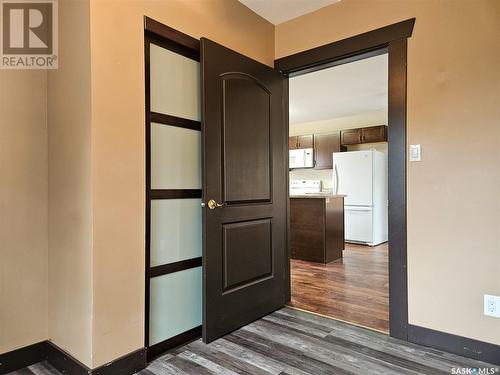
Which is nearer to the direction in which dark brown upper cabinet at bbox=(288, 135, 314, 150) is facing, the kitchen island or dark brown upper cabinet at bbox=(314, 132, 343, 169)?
the kitchen island

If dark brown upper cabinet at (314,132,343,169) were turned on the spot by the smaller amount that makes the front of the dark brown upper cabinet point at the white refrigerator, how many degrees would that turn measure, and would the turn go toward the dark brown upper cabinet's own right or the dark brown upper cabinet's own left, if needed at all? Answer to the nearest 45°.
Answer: approximately 90° to the dark brown upper cabinet's own left

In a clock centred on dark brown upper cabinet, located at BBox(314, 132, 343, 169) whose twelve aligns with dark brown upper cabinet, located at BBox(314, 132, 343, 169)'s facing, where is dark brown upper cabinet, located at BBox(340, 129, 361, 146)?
dark brown upper cabinet, located at BBox(340, 129, 361, 146) is roughly at 8 o'clock from dark brown upper cabinet, located at BBox(314, 132, 343, 169).

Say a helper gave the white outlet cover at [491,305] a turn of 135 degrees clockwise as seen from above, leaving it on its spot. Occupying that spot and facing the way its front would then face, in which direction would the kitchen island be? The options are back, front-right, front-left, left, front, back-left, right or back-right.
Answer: front-left

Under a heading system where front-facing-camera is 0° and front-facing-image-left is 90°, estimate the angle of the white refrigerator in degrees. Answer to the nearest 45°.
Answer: approximately 45°

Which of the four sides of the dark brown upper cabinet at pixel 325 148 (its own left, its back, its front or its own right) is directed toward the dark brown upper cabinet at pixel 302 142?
right

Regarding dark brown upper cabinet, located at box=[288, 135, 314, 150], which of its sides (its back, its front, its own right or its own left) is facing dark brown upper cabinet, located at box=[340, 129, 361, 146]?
left

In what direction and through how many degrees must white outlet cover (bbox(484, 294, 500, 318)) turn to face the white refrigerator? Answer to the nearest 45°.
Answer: approximately 90° to its right
